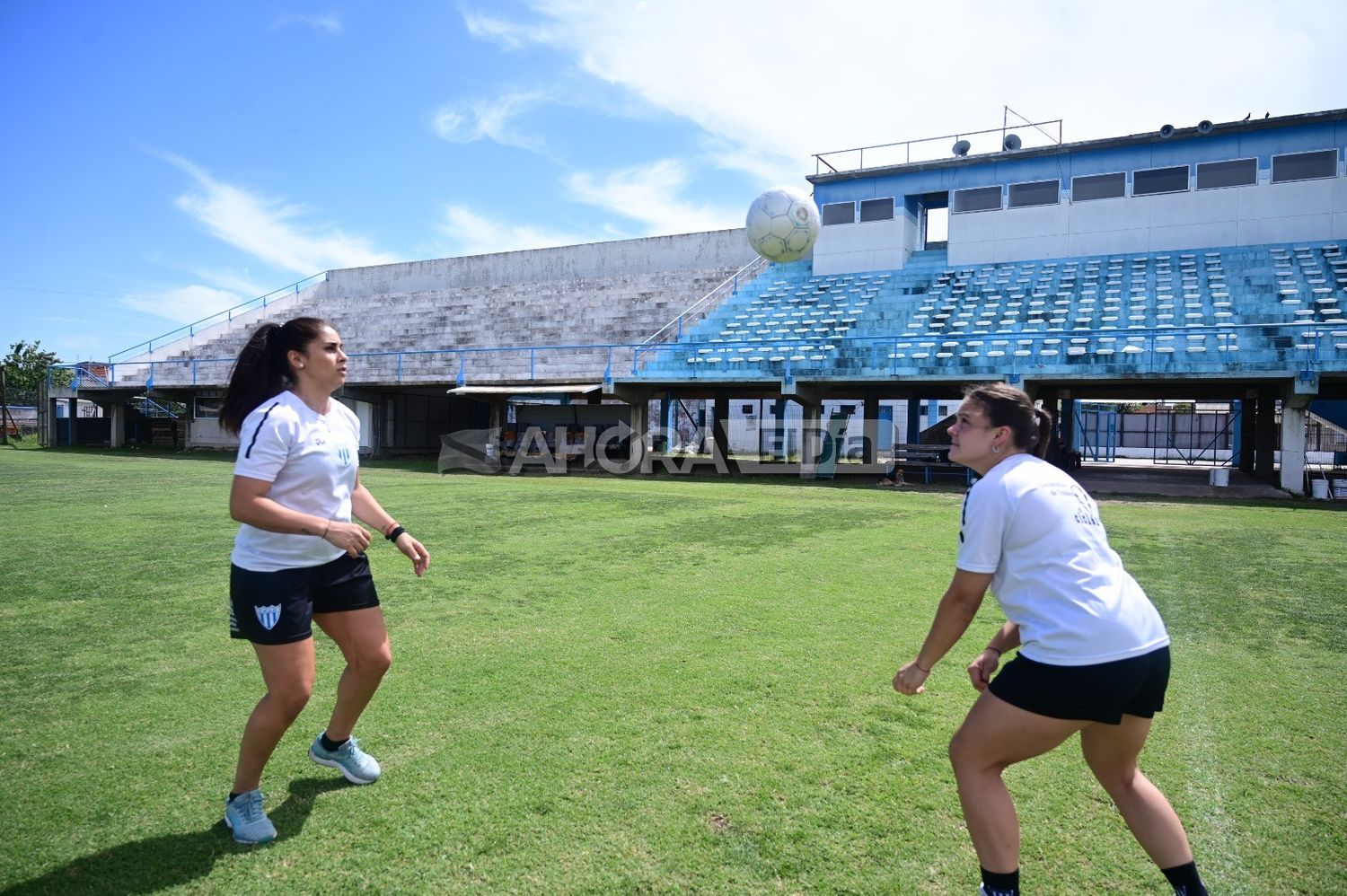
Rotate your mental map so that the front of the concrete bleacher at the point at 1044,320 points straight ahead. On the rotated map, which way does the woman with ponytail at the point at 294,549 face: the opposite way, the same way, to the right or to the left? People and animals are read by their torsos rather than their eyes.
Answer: to the left

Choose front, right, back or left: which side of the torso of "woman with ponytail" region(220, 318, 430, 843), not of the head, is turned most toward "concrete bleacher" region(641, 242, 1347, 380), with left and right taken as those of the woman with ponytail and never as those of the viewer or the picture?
left

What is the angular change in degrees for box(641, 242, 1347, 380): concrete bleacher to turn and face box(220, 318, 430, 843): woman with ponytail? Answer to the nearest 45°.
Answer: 0° — it already faces them

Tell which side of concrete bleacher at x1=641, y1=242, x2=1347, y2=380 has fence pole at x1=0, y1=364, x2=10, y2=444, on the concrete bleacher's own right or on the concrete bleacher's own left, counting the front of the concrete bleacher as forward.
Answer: on the concrete bleacher's own right

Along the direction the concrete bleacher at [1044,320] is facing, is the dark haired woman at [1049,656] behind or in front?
in front

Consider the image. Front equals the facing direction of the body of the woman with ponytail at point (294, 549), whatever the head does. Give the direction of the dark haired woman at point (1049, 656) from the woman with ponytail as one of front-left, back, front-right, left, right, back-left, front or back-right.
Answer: front

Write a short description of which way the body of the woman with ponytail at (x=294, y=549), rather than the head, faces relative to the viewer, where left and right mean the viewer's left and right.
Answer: facing the viewer and to the right of the viewer

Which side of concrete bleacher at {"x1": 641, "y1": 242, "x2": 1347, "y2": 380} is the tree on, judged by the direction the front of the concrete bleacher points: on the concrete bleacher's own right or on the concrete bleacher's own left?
on the concrete bleacher's own right

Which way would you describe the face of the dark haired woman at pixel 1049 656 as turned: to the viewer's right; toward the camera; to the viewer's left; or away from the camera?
to the viewer's left

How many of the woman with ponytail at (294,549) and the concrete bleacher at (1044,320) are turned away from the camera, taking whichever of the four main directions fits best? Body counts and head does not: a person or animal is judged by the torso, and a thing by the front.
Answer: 0

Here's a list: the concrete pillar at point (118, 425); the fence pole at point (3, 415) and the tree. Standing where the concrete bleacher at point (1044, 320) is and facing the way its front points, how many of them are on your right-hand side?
3

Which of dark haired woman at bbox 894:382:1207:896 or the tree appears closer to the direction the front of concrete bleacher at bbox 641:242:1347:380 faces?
the dark haired woman

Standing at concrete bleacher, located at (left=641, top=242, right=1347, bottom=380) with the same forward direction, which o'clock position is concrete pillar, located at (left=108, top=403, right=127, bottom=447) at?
The concrete pillar is roughly at 3 o'clock from the concrete bleacher.

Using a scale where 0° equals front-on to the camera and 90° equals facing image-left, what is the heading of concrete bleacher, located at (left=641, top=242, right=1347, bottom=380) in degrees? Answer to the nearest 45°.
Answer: approximately 0°

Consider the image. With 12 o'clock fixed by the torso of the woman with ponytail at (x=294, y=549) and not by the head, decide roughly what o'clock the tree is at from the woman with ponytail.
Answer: The tree is roughly at 7 o'clock from the woman with ponytail.

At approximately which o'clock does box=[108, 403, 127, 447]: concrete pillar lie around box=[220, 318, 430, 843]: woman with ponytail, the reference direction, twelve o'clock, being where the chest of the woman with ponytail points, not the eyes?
The concrete pillar is roughly at 7 o'clock from the woman with ponytail.
